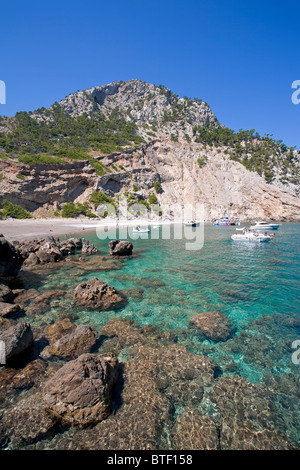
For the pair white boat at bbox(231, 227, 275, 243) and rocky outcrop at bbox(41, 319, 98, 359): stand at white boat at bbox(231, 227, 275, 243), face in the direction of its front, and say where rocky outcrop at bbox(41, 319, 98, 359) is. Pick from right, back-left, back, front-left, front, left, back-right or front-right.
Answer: left

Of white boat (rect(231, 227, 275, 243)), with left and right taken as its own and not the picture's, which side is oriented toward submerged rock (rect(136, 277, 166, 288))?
left

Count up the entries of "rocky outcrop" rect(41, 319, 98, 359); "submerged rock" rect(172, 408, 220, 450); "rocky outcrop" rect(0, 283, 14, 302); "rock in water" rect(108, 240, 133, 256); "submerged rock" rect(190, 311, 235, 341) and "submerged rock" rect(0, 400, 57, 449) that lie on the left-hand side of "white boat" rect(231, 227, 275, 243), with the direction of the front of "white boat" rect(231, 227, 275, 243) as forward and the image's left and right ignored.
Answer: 0

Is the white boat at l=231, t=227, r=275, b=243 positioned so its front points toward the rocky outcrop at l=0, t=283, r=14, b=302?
no

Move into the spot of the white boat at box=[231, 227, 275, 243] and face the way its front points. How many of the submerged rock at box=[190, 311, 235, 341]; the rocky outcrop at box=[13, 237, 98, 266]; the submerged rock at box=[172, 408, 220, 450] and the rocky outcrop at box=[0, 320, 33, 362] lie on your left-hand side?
0

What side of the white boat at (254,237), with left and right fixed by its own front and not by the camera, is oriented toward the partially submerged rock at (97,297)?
left

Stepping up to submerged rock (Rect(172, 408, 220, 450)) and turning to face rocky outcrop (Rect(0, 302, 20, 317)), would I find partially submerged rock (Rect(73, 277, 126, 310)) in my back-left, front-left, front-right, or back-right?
front-right
